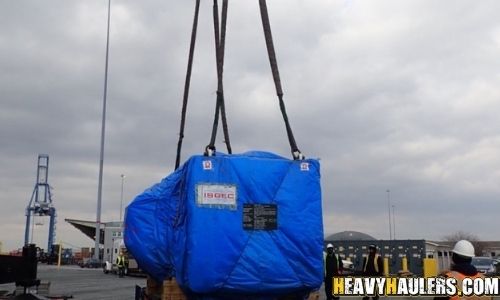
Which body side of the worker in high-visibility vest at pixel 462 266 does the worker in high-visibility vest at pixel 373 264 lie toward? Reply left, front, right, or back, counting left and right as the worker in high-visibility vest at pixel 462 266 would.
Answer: front

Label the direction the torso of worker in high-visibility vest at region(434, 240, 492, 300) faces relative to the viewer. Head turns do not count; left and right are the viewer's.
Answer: facing away from the viewer

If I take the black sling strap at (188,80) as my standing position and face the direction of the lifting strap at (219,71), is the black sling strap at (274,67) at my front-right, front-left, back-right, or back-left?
front-left

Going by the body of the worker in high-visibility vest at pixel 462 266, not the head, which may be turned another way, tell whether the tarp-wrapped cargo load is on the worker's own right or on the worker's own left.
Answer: on the worker's own left

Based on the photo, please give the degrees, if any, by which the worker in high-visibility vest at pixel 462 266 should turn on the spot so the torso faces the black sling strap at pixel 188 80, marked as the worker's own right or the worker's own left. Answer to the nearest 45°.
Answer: approximately 45° to the worker's own left
